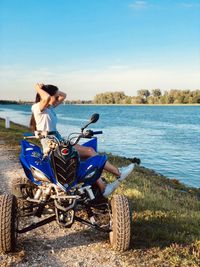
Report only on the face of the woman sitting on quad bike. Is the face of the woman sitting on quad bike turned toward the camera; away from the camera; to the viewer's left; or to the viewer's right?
to the viewer's right

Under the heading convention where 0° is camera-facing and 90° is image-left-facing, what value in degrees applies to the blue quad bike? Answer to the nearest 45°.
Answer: approximately 0°
